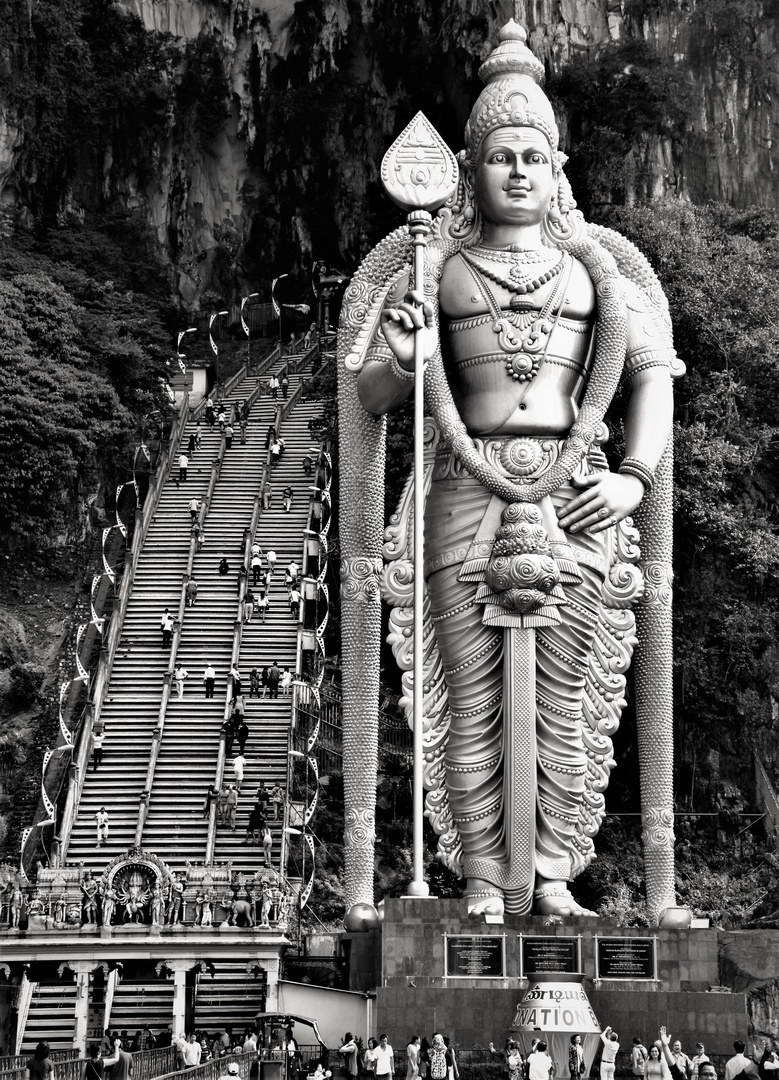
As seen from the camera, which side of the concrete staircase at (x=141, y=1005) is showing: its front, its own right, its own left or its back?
front

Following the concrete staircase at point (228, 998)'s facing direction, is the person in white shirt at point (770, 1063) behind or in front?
in front

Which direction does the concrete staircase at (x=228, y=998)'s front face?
toward the camera

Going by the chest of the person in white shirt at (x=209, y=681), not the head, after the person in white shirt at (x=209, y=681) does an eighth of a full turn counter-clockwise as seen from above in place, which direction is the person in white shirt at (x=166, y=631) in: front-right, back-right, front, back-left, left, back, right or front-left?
front

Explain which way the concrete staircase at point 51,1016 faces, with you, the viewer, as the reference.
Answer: facing the viewer

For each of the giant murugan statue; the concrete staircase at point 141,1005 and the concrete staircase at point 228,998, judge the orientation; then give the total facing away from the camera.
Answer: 0

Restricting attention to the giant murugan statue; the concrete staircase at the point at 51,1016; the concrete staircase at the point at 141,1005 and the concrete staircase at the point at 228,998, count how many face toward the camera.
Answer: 4

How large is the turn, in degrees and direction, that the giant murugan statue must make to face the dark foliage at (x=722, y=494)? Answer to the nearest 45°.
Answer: approximately 180°

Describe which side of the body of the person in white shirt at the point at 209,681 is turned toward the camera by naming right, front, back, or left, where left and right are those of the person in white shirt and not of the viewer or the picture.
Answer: back

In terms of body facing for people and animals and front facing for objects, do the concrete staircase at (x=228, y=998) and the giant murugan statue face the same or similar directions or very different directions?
same or similar directions

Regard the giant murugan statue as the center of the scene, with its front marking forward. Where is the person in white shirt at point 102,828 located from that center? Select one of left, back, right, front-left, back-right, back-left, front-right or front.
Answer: back-right
